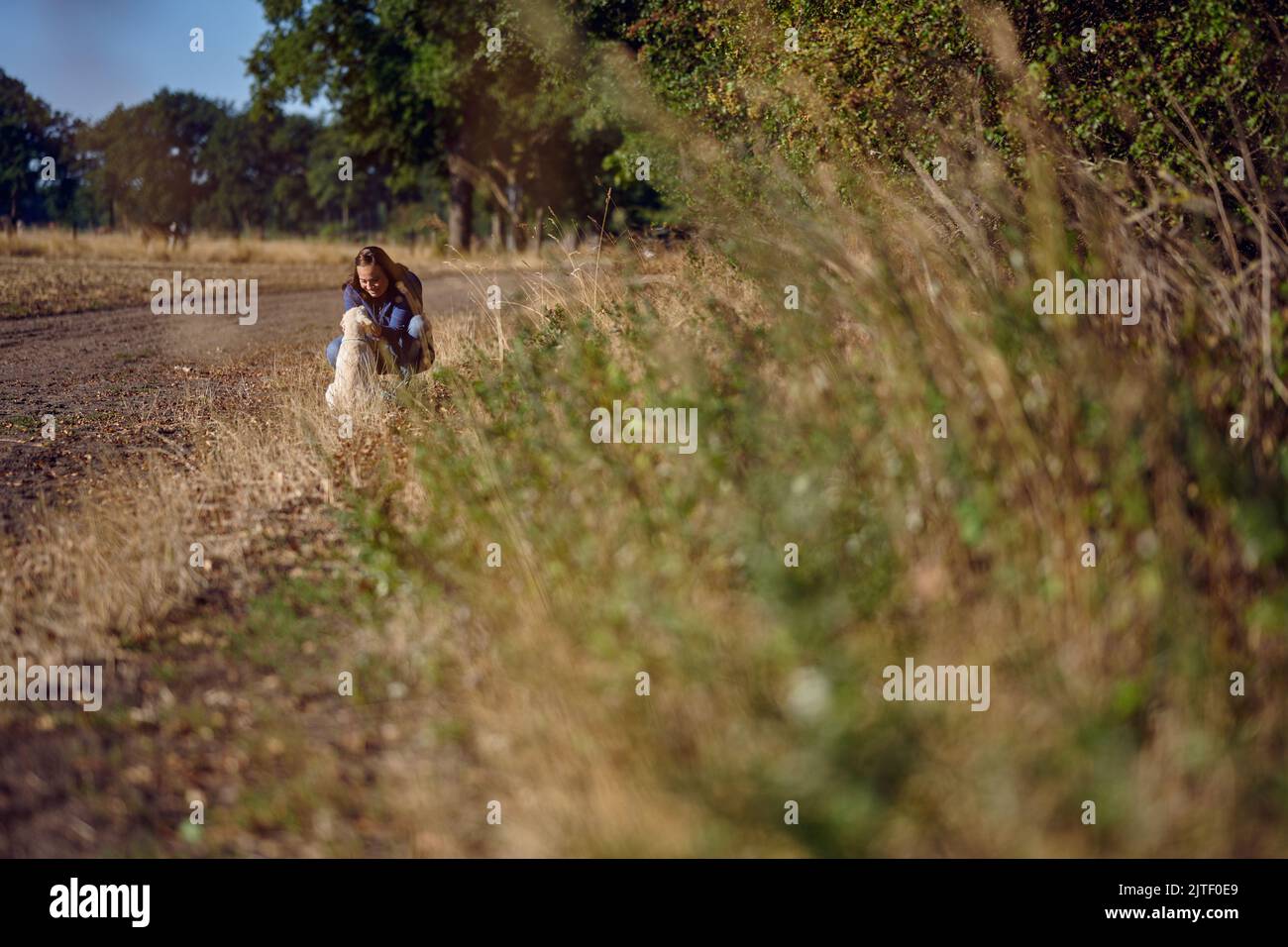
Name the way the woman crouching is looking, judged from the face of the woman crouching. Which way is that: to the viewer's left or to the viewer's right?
to the viewer's left

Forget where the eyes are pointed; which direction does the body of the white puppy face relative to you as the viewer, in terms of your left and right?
facing away from the viewer and to the right of the viewer

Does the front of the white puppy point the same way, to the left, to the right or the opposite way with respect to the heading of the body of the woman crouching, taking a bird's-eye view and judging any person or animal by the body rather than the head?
the opposite way

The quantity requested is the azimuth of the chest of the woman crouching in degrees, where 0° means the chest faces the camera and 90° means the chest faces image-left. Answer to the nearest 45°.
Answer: approximately 45°

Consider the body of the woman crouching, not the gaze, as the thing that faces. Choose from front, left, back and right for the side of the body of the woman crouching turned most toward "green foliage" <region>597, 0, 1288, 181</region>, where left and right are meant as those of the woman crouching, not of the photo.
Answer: left

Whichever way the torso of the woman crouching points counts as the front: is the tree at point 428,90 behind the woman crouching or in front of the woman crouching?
behind

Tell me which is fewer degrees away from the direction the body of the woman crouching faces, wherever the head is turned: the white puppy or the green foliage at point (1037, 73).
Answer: the white puppy
